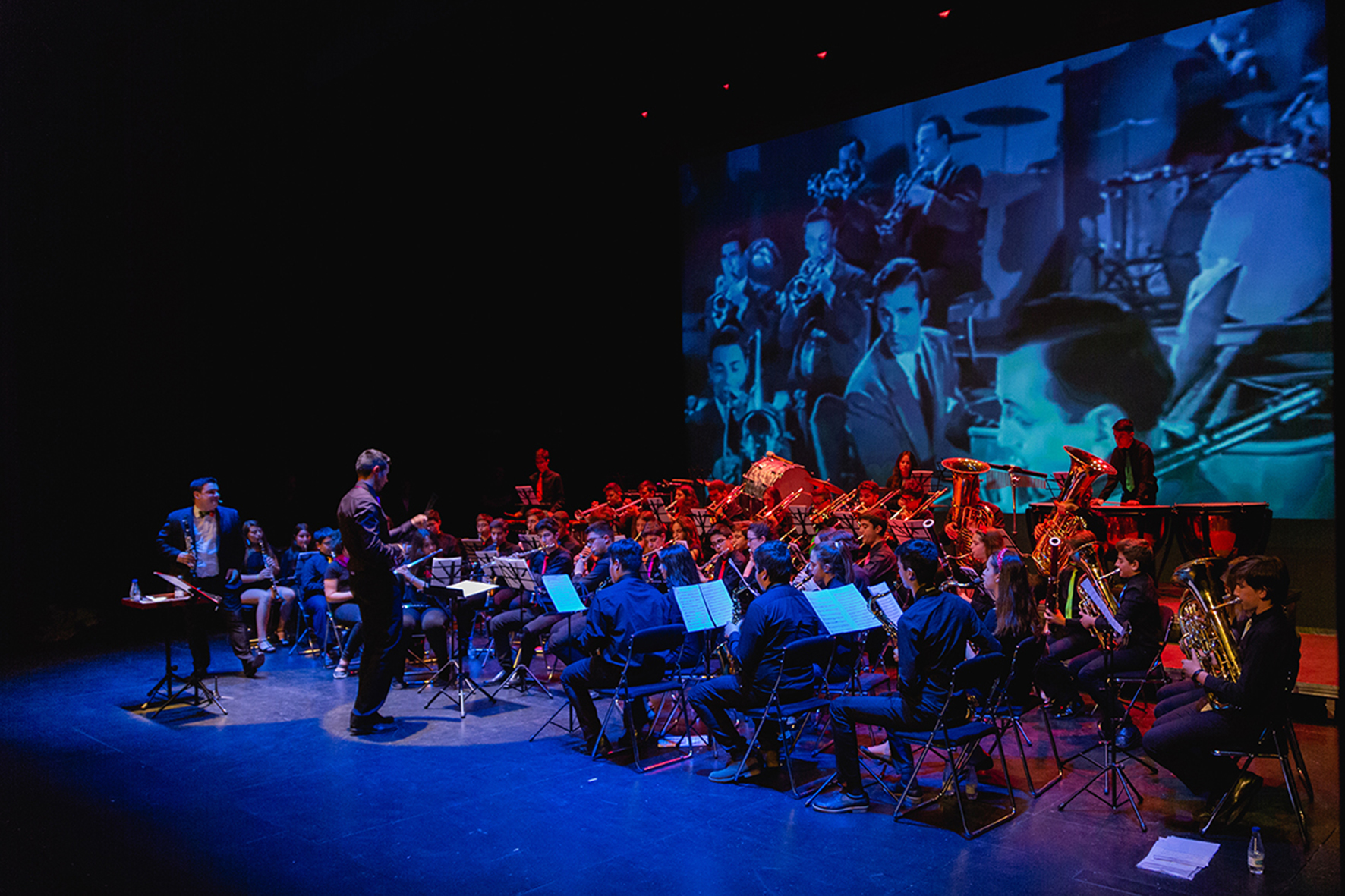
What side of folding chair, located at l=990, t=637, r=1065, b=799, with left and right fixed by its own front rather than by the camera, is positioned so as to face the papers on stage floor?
back

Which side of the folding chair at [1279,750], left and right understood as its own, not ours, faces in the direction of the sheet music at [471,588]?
front

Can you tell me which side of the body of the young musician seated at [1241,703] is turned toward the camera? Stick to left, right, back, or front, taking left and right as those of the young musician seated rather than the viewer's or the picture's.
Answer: left

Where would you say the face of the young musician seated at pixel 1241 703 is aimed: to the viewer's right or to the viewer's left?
to the viewer's left

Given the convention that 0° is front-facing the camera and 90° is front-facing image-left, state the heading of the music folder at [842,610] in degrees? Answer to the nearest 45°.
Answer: approximately 315°

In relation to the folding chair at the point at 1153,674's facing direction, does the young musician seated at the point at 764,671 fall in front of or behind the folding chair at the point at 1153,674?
in front

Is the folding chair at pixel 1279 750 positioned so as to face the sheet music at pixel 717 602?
yes

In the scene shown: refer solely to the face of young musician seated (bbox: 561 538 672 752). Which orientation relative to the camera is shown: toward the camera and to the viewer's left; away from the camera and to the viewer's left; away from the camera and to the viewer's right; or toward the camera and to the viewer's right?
away from the camera and to the viewer's left

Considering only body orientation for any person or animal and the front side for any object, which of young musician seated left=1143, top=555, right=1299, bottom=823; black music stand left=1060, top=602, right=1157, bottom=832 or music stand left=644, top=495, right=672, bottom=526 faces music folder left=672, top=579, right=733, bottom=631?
the young musician seated

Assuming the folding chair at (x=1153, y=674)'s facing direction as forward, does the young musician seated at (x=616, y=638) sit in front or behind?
in front

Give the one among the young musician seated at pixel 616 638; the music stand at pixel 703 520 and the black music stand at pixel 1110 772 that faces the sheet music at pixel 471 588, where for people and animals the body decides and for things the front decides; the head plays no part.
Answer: the young musician seated

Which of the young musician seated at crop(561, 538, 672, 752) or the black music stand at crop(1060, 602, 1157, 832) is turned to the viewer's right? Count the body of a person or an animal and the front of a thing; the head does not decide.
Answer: the black music stand

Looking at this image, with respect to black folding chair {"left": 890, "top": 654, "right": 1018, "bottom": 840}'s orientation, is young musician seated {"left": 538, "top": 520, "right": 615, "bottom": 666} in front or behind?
in front
